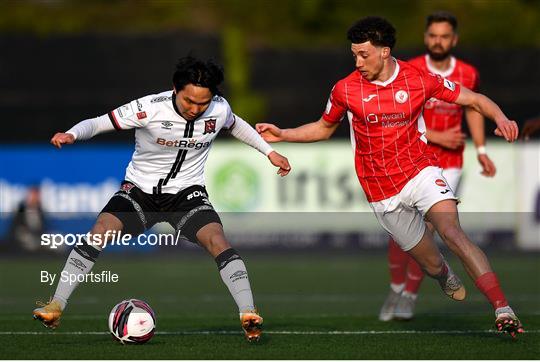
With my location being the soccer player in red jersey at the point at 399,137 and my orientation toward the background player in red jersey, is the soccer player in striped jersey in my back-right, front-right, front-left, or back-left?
back-left

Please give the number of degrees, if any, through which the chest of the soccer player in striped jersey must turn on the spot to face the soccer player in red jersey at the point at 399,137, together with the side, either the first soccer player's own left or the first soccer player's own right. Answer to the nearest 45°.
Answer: approximately 90° to the first soccer player's own left

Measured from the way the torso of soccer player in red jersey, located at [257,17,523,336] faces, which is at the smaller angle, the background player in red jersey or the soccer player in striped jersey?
the soccer player in striped jersey

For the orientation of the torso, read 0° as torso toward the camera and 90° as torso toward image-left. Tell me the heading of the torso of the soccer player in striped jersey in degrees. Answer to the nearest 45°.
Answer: approximately 0°

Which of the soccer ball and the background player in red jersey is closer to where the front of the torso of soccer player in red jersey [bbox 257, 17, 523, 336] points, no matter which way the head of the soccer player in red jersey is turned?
the soccer ball
